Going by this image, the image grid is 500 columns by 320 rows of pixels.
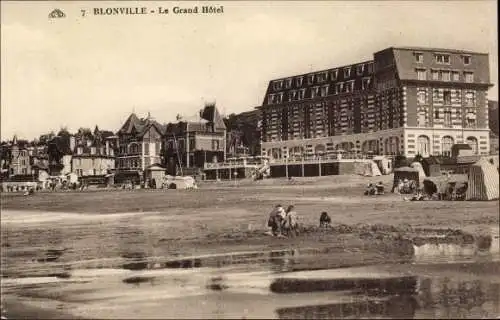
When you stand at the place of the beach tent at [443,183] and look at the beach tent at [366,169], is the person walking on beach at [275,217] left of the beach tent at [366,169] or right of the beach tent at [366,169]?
left

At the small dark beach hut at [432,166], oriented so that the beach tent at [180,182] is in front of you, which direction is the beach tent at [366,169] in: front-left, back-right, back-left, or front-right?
front-right
